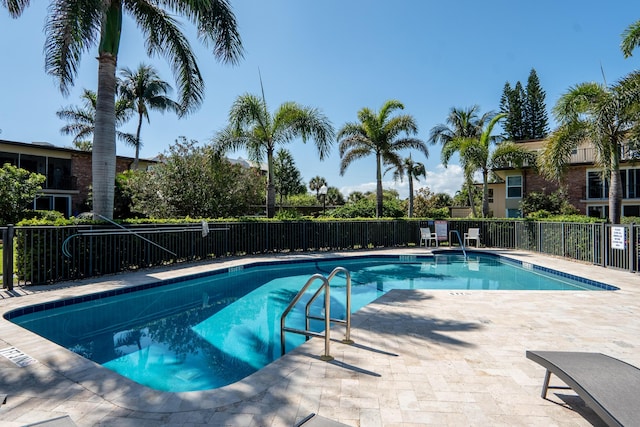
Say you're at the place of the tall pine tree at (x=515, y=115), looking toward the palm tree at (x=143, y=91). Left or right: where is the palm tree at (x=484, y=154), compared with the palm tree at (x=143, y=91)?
left

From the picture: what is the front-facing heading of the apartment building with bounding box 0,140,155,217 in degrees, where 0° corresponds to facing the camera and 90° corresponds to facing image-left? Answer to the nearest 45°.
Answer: approximately 315°

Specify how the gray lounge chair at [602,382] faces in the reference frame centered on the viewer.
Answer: facing away from the viewer and to the left of the viewer
